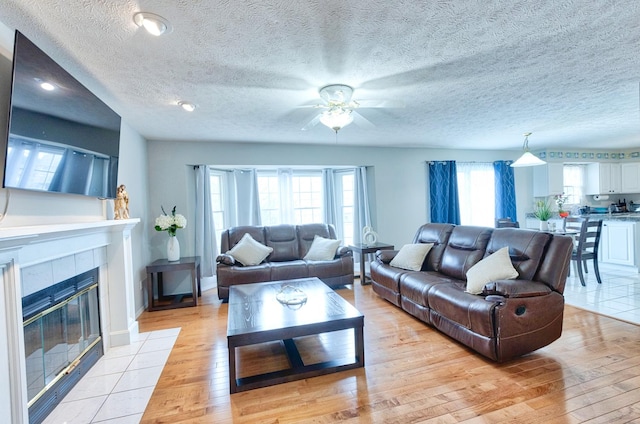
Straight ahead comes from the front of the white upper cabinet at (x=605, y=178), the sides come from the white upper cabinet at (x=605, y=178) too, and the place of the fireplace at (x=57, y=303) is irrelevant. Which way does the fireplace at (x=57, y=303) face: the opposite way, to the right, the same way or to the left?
to the left

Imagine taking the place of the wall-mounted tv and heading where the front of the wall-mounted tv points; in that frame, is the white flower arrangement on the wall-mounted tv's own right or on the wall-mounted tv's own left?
on the wall-mounted tv's own left

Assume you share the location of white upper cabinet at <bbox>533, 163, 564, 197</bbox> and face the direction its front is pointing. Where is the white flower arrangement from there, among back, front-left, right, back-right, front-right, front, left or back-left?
right

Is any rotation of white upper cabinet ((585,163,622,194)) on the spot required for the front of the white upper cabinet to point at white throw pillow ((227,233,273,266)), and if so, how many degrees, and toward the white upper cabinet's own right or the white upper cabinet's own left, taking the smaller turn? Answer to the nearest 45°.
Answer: approximately 90° to the white upper cabinet's own right

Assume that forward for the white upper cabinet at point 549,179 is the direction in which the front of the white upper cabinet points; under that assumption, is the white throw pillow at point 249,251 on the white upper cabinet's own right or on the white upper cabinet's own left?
on the white upper cabinet's own right

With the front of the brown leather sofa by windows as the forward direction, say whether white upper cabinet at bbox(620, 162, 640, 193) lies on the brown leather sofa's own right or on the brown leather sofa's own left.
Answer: on the brown leather sofa's own left

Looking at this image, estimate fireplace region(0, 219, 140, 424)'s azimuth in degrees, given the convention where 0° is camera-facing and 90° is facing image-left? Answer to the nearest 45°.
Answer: approximately 315°

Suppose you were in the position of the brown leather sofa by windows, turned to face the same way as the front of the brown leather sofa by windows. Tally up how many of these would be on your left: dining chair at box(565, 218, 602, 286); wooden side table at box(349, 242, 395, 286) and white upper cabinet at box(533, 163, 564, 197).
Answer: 3

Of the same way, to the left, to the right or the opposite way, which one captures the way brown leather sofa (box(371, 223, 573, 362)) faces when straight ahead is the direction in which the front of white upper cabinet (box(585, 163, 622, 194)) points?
to the right

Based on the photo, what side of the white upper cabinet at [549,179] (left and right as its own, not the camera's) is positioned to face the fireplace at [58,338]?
right

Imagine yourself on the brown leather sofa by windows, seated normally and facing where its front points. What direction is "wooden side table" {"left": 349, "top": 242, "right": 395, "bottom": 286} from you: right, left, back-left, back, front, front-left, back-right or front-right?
left

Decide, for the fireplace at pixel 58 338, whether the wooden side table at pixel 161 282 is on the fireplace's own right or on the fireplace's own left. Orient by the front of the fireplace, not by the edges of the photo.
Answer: on the fireplace's own left

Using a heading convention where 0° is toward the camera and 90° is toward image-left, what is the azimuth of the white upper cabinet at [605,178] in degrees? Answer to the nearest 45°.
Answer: approximately 315°

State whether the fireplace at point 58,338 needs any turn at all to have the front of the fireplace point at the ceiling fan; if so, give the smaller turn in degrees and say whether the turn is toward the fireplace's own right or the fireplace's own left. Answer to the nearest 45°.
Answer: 0° — it already faces it

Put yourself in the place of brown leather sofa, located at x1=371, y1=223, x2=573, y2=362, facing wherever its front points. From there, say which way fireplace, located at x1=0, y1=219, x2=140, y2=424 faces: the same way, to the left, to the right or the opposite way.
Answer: the opposite way

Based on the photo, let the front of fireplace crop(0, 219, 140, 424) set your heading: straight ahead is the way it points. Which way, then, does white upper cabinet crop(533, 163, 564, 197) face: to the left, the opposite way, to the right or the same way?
to the right

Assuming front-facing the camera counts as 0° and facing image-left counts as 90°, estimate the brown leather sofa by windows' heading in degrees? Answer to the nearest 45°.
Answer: approximately 0°

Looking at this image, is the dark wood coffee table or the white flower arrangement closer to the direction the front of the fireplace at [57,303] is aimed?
the dark wood coffee table
